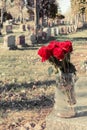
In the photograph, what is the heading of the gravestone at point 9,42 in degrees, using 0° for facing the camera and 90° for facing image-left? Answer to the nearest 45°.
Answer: approximately 315°

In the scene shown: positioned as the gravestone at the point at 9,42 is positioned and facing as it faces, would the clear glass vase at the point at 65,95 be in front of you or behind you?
in front

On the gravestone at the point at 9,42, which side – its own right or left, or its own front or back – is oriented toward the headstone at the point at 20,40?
left

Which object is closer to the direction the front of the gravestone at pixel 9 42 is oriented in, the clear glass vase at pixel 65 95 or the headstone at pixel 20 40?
the clear glass vase
